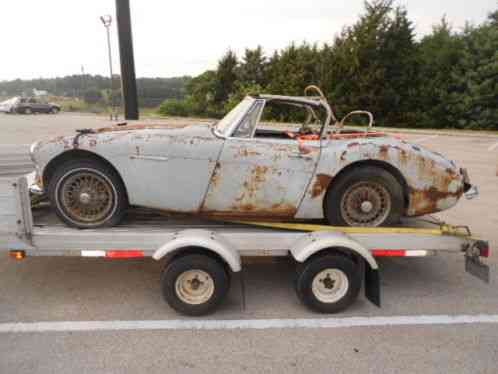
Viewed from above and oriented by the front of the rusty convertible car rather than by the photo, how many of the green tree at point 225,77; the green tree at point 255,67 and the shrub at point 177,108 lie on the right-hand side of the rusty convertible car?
3

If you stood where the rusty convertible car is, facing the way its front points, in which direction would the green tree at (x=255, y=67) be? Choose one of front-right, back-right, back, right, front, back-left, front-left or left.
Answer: right

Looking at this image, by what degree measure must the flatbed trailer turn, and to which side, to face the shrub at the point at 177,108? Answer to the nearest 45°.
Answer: approximately 90° to its right

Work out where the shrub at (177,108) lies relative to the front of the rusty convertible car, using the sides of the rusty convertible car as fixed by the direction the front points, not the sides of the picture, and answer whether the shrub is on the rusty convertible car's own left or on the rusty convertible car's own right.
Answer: on the rusty convertible car's own right

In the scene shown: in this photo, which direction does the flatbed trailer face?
to the viewer's left

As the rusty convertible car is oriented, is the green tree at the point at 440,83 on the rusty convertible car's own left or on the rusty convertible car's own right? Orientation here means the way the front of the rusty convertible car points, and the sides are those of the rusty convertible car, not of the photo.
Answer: on the rusty convertible car's own right

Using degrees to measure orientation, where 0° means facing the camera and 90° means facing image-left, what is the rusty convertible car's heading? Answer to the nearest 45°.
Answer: approximately 90°

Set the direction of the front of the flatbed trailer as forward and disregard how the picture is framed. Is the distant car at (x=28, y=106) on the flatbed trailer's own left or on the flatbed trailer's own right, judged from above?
on the flatbed trailer's own right

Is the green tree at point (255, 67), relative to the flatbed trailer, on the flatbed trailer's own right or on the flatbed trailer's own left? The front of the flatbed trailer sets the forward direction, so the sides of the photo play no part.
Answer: on the flatbed trailer's own right

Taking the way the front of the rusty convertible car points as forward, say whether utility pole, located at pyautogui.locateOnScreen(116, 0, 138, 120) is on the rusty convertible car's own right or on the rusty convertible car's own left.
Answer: on the rusty convertible car's own right
